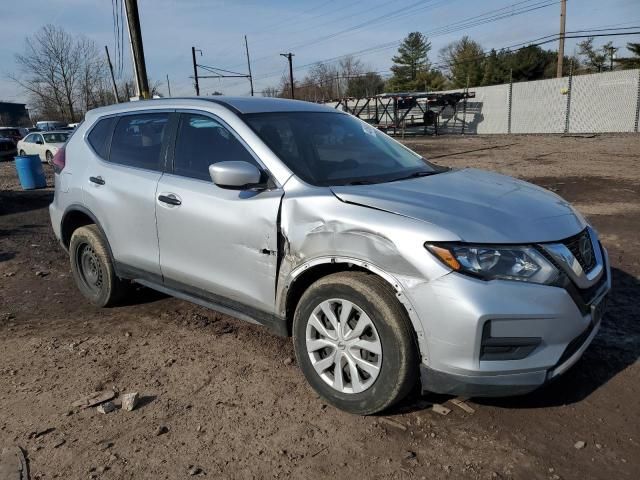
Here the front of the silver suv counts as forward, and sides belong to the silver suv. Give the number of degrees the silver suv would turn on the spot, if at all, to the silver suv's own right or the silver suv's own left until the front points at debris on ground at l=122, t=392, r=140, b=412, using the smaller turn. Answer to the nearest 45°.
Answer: approximately 135° to the silver suv's own right

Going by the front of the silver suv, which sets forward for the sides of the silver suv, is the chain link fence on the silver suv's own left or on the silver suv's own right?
on the silver suv's own left

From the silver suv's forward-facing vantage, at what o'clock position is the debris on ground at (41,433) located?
The debris on ground is roughly at 4 o'clock from the silver suv.

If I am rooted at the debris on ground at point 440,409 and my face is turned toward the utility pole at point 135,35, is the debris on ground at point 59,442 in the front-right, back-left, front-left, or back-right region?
front-left

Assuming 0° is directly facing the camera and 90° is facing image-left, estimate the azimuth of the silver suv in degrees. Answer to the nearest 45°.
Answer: approximately 315°

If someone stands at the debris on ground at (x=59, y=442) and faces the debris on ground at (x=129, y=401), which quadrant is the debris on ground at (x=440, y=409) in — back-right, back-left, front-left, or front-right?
front-right

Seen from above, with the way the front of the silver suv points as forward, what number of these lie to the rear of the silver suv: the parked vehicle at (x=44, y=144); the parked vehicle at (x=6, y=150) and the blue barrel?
3

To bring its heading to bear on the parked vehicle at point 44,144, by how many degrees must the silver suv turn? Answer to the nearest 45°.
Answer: approximately 180°

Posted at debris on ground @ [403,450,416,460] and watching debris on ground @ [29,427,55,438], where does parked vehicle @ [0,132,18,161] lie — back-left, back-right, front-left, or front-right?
front-right

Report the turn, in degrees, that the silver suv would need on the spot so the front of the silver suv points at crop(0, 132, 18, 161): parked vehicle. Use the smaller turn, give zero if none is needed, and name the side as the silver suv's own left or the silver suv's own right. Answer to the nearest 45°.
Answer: approximately 180°

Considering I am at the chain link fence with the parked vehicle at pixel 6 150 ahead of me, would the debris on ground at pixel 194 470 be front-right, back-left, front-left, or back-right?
front-left

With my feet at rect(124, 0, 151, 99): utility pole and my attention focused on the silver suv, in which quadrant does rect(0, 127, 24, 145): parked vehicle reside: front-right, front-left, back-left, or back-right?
back-right

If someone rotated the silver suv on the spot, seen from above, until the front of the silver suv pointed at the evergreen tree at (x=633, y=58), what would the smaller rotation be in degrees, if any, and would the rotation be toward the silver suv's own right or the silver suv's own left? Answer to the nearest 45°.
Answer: approximately 90° to the silver suv's own left
